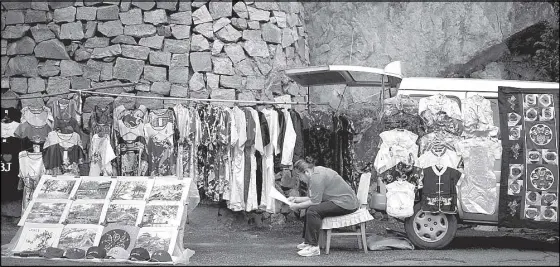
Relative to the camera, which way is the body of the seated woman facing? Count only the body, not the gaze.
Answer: to the viewer's left

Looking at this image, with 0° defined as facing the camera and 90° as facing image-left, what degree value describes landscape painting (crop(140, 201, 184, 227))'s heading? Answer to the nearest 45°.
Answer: approximately 0°

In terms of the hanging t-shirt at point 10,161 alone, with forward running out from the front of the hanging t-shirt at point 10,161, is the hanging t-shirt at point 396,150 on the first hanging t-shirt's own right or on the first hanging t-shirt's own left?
on the first hanging t-shirt's own left

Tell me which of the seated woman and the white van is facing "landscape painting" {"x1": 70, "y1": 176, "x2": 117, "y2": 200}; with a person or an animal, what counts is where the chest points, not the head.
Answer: the seated woman

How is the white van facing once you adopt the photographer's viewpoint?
facing to the right of the viewer

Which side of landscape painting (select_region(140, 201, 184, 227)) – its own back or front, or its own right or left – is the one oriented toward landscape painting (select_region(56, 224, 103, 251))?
right

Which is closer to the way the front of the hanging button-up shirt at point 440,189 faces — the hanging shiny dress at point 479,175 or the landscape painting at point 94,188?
the landscape painting

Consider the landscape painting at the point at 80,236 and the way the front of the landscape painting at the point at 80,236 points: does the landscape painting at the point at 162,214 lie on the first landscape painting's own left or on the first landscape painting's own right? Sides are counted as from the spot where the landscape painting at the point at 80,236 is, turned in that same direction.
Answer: on the first landscape painting's own left

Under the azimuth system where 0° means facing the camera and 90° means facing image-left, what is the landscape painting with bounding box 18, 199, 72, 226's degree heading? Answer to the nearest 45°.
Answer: approximately 0°

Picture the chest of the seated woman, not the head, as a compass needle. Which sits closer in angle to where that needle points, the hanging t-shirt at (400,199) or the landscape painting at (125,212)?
the landscape painting

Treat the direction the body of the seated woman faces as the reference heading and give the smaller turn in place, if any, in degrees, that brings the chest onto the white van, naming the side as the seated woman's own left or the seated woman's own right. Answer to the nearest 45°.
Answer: approximately 135° to the seated woman's own right
